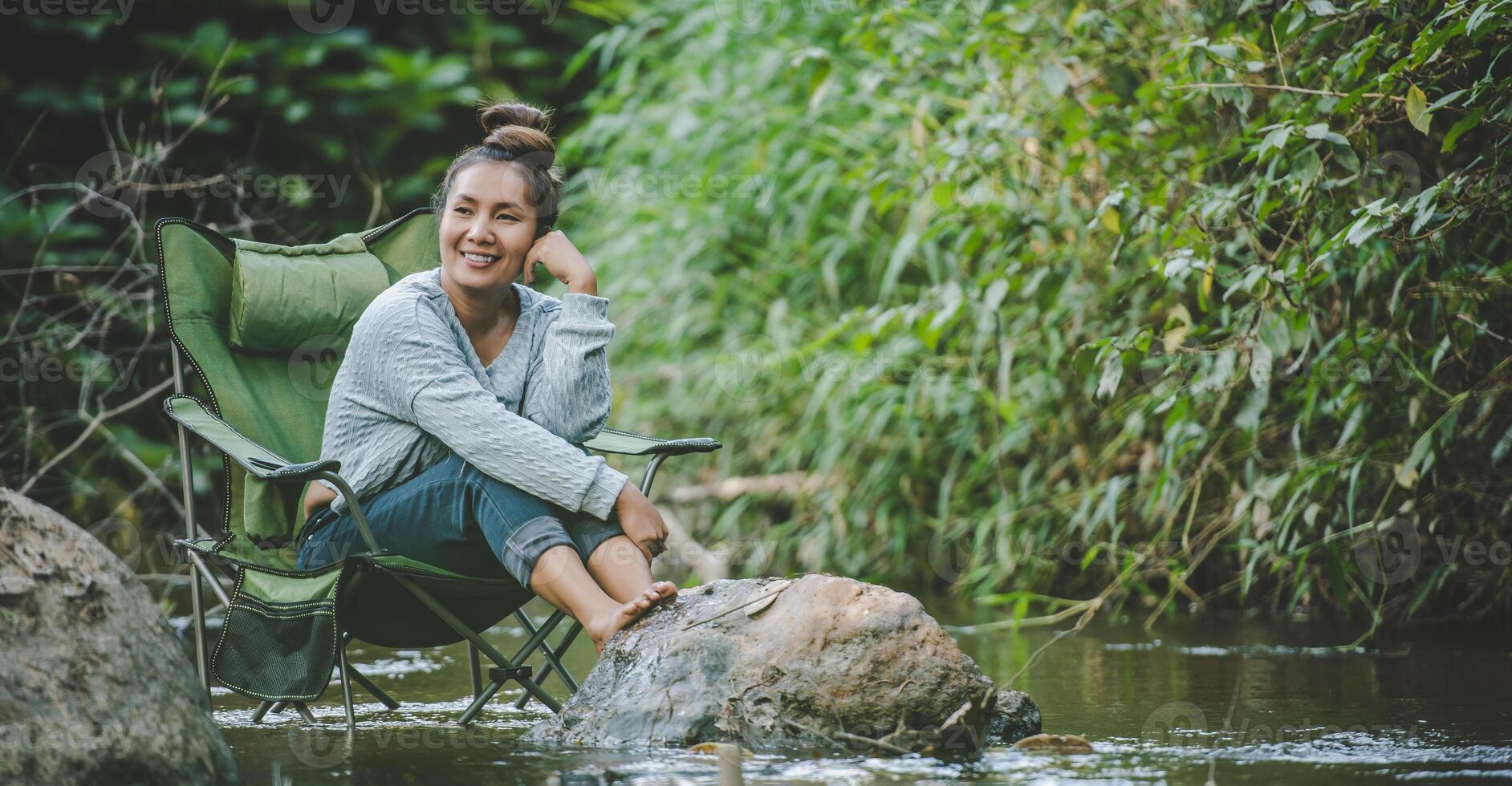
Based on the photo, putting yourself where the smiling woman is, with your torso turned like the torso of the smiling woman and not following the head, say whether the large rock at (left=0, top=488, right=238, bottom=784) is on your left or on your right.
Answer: on your right

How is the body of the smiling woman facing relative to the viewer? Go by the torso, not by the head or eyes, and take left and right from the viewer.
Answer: facing the viewer and to the right of the viewer

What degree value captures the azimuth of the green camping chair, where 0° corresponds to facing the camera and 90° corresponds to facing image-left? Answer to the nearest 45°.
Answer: approximately 315°

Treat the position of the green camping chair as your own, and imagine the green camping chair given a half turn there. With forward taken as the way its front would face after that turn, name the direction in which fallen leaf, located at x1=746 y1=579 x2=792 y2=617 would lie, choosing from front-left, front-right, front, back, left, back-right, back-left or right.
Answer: back

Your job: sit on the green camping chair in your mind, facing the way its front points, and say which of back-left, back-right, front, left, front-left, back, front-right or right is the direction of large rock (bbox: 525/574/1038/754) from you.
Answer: front
